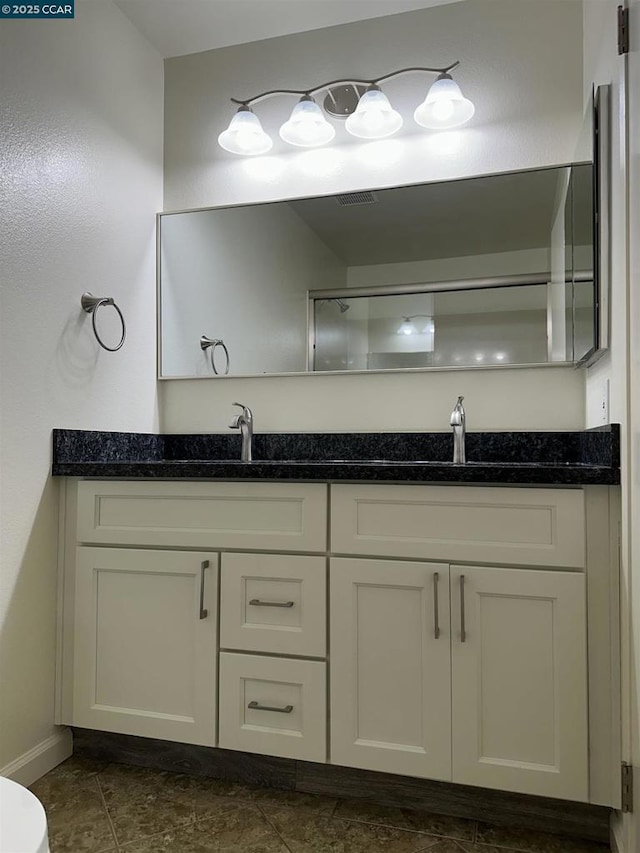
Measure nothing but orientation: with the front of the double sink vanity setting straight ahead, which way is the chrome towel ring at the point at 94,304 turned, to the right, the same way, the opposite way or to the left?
to the left

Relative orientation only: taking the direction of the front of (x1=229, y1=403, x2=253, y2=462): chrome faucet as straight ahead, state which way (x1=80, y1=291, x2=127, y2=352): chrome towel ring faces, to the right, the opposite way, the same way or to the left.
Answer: to the left

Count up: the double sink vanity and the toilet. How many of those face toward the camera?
1

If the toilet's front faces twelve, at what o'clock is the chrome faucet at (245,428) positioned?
The chrome faucet is roughly at 10 o'clock from the toilet.

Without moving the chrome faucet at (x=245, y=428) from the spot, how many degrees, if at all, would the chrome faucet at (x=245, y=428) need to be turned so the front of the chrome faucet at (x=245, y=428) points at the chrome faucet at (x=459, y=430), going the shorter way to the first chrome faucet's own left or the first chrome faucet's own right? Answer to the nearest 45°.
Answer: approximately 90° to the first chrome faucet's own left

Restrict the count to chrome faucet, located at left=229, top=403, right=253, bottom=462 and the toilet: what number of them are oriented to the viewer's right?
1

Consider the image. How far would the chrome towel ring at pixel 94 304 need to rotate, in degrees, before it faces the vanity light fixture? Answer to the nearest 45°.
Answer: approximately 45° to its left

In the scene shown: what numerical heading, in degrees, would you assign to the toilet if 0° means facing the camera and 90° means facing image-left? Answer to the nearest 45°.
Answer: approximately 270°
